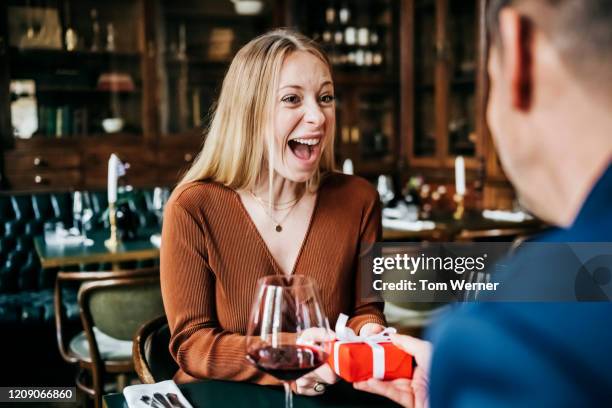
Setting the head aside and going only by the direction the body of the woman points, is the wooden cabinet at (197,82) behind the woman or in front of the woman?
behind

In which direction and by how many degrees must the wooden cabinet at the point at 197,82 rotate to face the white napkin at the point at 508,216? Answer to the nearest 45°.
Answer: approximately 45° to its left

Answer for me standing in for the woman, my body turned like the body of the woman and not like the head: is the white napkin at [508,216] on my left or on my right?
on my left

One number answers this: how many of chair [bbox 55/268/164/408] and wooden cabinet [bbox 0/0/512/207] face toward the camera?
1

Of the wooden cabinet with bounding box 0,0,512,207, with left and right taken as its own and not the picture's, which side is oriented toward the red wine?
front

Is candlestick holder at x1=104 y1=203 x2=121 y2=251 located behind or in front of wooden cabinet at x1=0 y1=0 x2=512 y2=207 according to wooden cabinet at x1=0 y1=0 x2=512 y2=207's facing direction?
in front

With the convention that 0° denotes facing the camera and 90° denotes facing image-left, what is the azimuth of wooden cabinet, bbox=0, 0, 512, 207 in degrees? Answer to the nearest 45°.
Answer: approximately 0°

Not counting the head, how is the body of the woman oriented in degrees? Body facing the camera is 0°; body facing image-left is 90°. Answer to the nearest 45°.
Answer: approximately 315°

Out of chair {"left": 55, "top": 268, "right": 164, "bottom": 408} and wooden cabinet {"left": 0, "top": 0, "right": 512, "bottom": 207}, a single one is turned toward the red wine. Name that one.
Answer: the wooden cabinet
